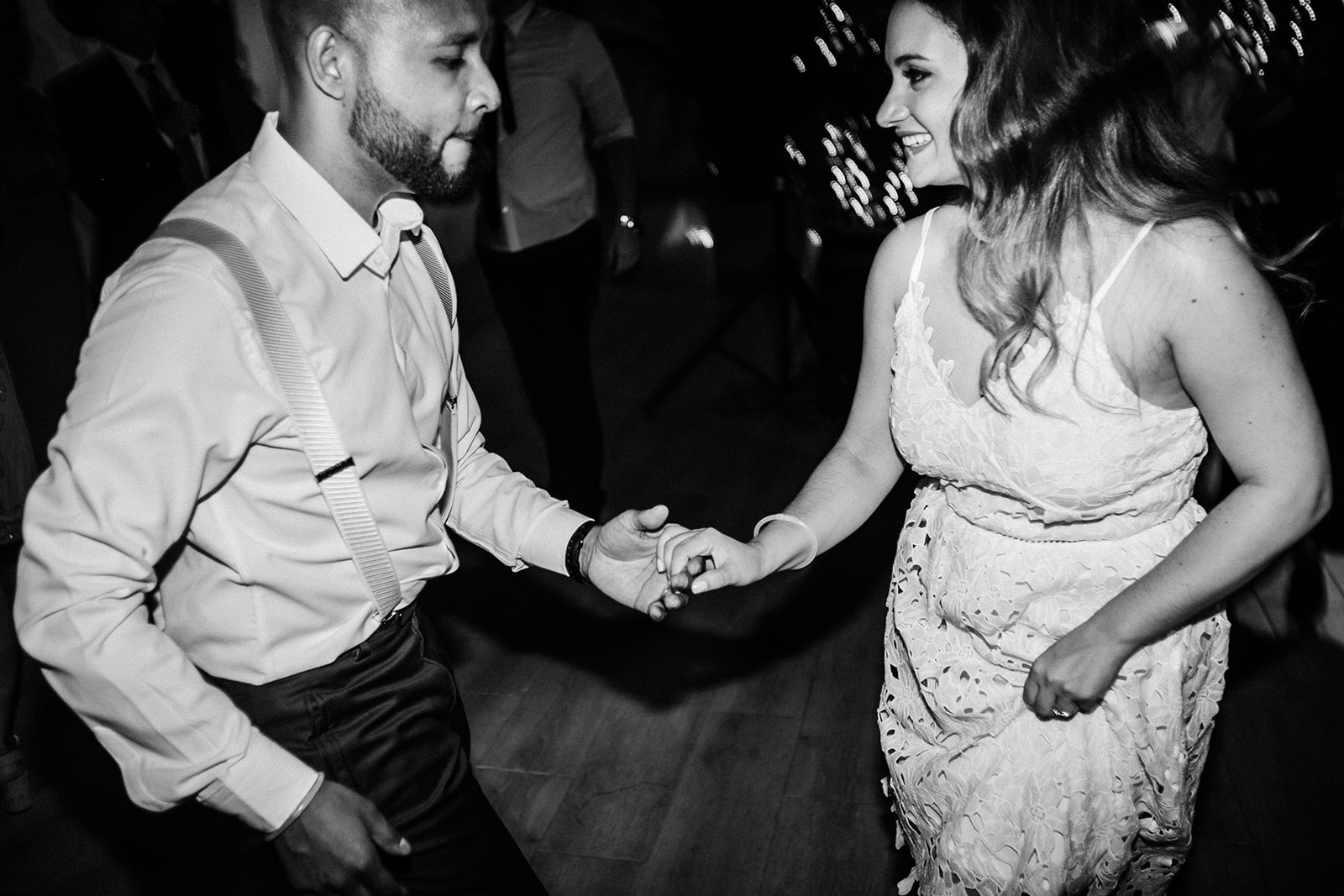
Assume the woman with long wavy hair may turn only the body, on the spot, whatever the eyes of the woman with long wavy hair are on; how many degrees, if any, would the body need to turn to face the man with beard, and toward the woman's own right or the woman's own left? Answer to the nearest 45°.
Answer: approximately 45° to the woman's own right

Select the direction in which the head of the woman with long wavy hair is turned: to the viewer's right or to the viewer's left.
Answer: to the viewer's left

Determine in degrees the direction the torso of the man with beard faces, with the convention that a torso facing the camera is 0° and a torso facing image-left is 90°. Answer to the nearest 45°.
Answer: approximately 315°

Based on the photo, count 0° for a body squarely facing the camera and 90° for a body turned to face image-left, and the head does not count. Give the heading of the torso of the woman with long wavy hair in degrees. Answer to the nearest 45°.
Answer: approximately 45°

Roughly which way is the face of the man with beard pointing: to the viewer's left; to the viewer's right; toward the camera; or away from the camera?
to the viewer's right
